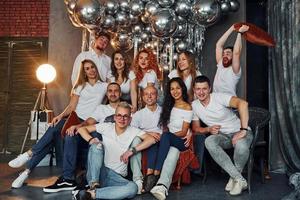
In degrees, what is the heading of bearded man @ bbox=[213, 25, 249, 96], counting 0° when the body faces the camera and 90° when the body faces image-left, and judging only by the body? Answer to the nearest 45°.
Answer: approximately 45°

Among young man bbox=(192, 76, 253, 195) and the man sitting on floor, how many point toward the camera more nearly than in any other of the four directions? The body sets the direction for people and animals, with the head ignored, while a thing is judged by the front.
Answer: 2

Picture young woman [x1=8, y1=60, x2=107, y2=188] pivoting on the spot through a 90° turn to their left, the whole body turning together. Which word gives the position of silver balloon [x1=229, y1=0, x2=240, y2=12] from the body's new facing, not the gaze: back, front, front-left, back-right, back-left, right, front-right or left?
front-left

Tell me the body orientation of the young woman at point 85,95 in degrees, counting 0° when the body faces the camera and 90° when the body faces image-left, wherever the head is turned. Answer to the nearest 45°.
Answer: approximately 45°

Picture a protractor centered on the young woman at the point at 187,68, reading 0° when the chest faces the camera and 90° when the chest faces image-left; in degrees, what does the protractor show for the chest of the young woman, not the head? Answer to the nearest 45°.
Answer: approximately 45°

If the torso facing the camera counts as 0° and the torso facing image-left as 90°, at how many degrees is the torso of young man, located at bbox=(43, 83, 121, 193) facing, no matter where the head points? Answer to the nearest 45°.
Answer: approximately 45°
